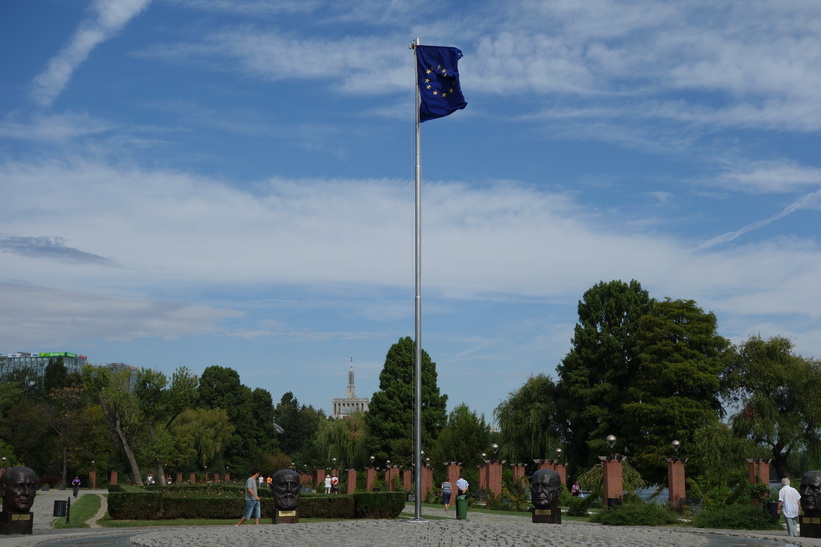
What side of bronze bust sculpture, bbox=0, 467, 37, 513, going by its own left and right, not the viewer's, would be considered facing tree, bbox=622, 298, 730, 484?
left

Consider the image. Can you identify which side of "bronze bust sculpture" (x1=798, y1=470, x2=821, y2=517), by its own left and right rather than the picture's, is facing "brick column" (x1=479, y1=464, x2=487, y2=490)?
right

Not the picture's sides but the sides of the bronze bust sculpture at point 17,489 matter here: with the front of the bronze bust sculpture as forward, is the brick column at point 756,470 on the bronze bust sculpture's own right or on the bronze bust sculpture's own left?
on the bronze bust sculpture's own left

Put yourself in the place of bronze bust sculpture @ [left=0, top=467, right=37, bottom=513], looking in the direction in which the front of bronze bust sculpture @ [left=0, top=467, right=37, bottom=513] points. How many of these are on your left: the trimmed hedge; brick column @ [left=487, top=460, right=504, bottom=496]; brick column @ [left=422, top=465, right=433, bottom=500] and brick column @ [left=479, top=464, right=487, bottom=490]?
4

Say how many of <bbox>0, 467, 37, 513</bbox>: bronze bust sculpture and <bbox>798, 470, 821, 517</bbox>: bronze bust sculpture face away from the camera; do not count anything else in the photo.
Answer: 0

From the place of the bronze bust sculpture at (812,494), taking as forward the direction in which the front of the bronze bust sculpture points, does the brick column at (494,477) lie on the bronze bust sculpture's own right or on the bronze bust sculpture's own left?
on the bronze bust sculpture's own right

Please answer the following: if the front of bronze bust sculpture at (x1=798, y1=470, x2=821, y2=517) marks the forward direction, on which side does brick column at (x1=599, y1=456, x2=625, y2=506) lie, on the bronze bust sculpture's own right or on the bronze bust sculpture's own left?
on the bronze bust sculpture's own right

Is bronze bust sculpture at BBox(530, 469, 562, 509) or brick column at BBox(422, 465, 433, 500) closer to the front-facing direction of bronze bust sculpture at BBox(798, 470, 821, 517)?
the bronze bust sculpture

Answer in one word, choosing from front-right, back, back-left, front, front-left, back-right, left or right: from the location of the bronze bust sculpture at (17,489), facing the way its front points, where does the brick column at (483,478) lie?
left

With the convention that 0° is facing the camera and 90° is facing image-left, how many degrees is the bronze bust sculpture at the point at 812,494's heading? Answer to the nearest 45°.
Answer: approximately 45°

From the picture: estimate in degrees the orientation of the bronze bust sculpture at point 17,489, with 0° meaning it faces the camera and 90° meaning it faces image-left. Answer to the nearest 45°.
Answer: approximately 315°

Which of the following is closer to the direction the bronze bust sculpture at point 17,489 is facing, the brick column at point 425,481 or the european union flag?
the european union flag

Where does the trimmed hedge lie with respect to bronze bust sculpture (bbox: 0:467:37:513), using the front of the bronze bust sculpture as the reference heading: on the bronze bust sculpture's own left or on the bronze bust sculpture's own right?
on the bronze bust sculpture's own left
